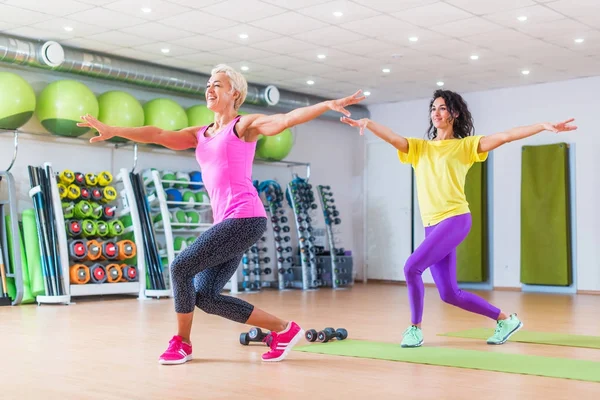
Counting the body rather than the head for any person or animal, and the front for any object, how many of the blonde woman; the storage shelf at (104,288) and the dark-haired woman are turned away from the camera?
0

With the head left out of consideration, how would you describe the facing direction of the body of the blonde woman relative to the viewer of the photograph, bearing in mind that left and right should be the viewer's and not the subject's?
facing the viewer and to the left of the viewer

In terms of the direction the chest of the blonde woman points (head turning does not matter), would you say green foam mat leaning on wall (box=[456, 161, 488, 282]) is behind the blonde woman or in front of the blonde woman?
behind

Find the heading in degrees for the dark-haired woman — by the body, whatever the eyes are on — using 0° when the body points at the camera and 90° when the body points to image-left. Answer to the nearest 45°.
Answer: approximately 45°

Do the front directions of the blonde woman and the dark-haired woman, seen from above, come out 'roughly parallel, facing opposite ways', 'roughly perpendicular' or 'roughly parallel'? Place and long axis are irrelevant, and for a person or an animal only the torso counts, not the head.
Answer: roughly parallel

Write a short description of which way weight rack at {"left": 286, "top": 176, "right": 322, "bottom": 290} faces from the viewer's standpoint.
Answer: facing the viewer and to the right of the viewer

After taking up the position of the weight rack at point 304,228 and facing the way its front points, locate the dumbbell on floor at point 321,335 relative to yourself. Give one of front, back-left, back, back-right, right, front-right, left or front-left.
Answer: front-right

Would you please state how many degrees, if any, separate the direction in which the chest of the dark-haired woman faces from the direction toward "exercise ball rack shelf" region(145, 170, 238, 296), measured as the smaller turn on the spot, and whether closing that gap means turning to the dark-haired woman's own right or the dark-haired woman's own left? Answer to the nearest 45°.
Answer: approximately 90° to the dark-haired woman's own right

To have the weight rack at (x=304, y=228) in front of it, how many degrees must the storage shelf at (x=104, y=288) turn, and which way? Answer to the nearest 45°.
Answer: approximately 135° to its left

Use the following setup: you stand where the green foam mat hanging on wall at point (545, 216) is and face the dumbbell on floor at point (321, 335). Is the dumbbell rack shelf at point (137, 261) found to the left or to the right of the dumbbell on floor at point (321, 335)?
right

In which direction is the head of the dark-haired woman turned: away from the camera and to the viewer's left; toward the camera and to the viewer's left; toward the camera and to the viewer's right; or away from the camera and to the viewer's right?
toward the camera and to the viewer's left

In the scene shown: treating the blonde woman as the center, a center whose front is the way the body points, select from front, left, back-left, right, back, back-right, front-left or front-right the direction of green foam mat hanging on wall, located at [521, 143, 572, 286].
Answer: back
